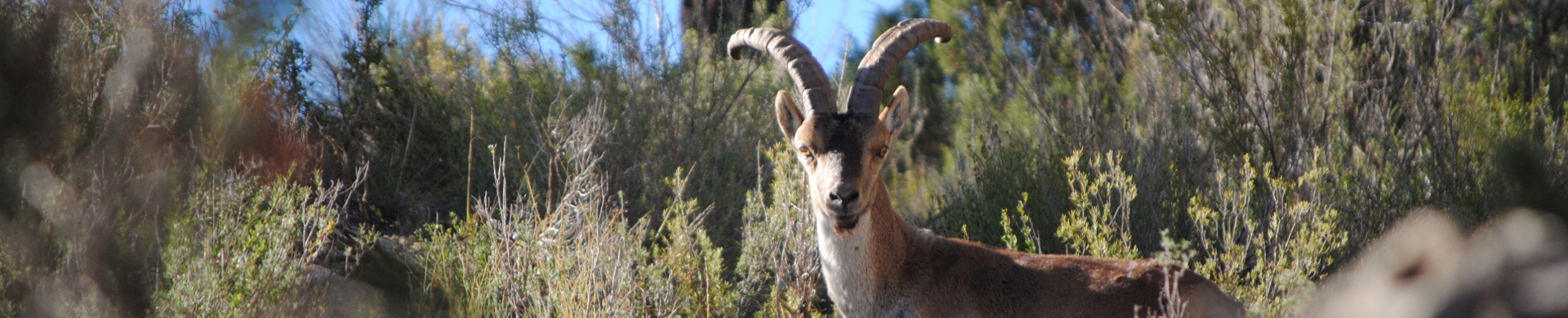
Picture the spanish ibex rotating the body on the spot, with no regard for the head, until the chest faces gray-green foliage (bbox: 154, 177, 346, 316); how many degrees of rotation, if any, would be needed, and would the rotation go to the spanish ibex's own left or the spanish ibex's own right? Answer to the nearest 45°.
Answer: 0° — it already faces it

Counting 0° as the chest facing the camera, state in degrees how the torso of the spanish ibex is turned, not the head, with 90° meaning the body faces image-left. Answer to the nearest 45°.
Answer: approximately 90°

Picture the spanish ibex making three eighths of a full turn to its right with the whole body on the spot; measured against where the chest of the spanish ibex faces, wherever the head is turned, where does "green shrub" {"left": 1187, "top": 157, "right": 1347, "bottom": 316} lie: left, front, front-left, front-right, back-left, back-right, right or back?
front
